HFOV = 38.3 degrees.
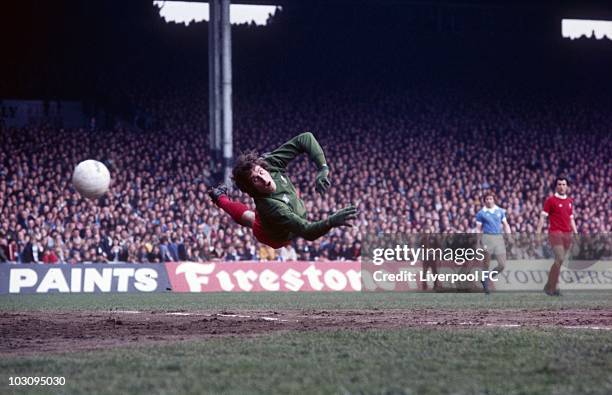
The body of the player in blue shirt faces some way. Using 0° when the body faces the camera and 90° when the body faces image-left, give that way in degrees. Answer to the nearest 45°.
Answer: approximately 0°

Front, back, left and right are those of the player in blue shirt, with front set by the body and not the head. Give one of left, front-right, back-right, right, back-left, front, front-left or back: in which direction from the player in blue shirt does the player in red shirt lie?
front-left

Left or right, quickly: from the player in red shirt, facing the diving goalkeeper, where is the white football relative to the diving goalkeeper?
right

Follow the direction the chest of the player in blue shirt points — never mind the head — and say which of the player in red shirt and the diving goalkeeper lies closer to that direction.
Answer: the diving goalkeeper

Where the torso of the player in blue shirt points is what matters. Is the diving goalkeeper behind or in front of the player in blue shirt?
in front
